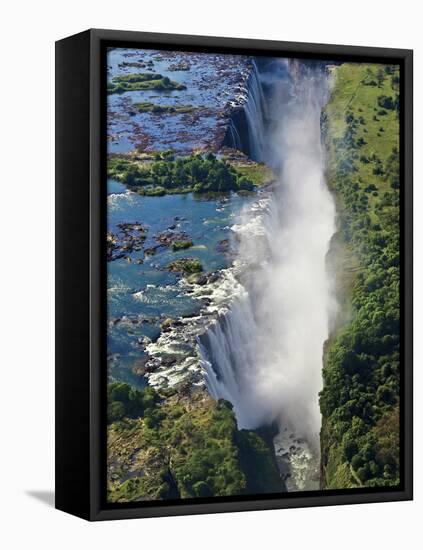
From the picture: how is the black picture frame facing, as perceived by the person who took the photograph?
facing the viewer and to the right of the viewer
